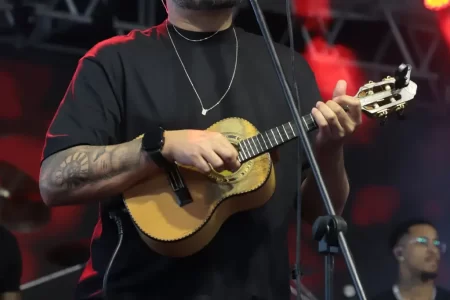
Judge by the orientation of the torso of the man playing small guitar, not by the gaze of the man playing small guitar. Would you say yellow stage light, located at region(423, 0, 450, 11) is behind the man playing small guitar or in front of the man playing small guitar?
behind

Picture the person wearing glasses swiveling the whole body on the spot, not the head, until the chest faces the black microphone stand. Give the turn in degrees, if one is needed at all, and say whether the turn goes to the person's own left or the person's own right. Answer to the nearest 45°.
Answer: approximately 45° to the person's own right

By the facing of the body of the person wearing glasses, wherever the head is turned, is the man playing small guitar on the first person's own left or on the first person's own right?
on the first person's own right

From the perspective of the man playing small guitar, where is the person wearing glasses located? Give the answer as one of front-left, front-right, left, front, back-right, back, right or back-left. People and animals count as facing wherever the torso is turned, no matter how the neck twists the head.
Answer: back-left

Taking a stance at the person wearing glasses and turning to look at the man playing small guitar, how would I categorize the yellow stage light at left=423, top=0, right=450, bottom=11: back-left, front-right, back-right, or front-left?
back-right

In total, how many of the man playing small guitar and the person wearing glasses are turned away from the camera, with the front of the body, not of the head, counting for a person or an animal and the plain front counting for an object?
0
